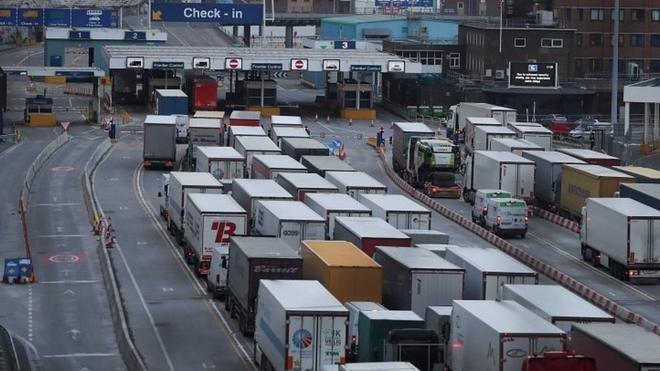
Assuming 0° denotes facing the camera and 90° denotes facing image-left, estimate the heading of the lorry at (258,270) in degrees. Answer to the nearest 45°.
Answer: approximately 135°

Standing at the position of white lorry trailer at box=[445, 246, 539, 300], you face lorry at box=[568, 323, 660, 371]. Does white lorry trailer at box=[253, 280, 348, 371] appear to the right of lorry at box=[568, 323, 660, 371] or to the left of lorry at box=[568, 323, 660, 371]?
right

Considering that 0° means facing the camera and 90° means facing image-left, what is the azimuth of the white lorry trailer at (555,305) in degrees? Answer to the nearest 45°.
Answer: approximately 135°

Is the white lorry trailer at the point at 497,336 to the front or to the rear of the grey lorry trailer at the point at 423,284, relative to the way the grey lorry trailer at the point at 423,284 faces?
to the rear

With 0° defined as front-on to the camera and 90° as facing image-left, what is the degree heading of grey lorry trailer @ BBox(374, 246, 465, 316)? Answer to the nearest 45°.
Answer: approximately 135°
